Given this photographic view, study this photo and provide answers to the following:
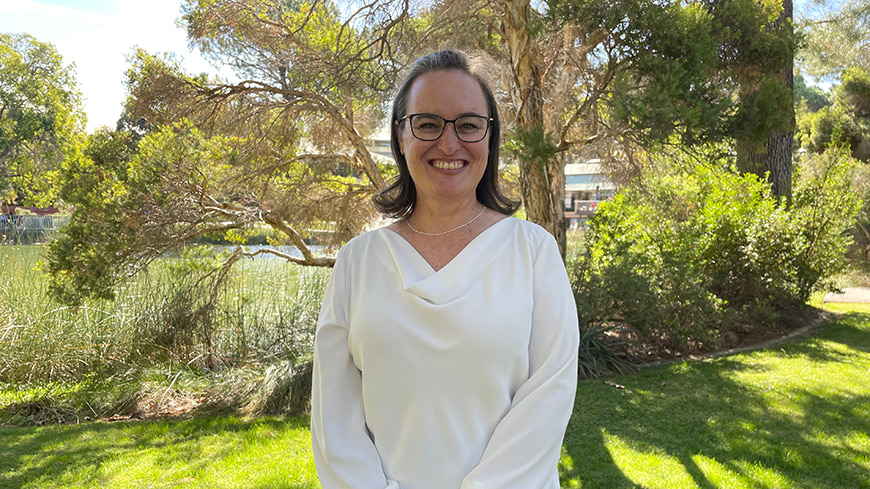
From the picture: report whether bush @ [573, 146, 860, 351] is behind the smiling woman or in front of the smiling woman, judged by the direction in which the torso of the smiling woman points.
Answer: behind

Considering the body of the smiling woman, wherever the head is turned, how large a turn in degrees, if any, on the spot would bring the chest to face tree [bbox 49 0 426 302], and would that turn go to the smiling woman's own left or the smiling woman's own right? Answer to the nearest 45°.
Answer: approximately 135° to the smiling woman's own right

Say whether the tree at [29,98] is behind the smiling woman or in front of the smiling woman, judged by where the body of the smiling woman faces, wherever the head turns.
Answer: behind

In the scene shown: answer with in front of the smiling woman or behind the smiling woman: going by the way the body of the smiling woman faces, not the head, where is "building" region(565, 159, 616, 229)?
behind

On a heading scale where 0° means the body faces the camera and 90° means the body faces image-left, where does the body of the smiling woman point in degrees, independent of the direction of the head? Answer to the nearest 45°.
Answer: approximately 0°

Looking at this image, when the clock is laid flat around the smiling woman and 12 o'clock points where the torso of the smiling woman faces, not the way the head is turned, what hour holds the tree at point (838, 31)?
The tree is roughly at 7 o'clock from the smiling woman.

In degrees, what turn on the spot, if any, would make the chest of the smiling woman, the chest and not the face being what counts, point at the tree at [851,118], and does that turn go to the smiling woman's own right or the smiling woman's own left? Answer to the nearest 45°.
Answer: approximately 135° to the smiling woman's own left
